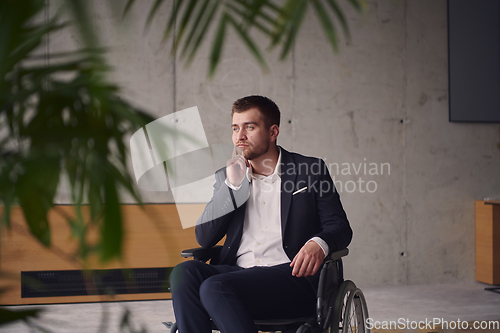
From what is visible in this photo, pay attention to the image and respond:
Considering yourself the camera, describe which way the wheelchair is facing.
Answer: facing the viewer and to the left of the viewer
